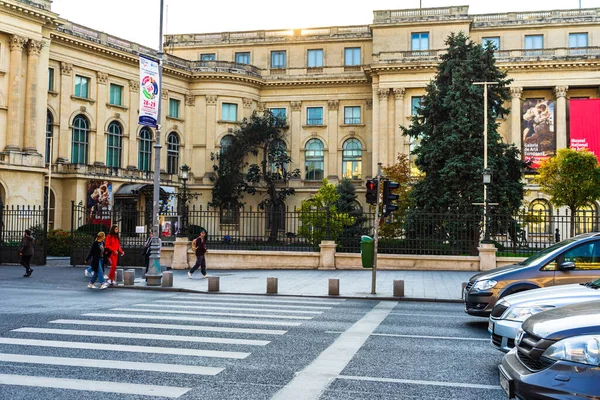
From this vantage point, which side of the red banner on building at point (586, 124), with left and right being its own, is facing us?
front

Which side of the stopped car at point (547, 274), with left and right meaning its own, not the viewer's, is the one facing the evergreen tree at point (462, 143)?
right

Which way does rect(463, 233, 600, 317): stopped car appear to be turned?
to the viewer's left

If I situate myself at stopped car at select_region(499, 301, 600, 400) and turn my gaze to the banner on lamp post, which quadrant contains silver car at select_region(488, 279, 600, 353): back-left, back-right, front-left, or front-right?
front-right

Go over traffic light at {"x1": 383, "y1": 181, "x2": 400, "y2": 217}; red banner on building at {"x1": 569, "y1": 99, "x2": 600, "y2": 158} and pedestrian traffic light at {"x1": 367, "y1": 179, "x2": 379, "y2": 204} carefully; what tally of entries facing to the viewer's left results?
0

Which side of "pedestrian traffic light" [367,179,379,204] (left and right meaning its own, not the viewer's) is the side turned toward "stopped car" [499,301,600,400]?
front
